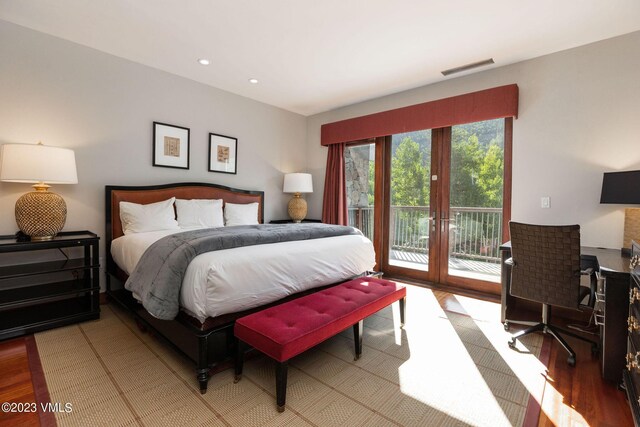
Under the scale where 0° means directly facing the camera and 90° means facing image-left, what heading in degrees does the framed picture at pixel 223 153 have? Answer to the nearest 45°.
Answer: approximately 315°

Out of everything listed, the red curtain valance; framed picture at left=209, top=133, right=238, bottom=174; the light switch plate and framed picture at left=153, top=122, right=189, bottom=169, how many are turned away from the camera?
0

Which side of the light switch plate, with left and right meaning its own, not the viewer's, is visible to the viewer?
front

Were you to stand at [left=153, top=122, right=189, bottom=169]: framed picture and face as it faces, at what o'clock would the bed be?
The bed is roughly at 11 o'clock from the framed picture.

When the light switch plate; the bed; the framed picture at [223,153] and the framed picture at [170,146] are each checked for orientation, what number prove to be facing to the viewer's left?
0

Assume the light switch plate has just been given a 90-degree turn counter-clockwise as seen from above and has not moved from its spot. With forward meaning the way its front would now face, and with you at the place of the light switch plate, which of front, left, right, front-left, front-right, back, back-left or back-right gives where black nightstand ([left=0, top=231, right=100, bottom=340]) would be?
back-right

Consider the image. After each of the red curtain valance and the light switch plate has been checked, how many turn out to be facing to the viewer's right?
0

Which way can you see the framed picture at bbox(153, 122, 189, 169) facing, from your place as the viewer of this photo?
facing the viewer and to the right of the viewer

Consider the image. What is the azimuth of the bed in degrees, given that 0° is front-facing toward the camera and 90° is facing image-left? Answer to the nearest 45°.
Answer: approximately 315°

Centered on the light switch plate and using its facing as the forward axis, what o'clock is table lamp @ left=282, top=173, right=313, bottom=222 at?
The table lamp is roughly at 3 o'clock from the light switch plate.

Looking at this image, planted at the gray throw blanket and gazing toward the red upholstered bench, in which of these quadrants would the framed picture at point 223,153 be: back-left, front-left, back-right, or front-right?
back-left

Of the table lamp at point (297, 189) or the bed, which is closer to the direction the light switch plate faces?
the bed

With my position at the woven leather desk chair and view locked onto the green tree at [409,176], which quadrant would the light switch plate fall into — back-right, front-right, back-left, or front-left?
front-right

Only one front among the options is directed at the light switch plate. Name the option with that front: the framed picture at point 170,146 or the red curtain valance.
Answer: the framed picture

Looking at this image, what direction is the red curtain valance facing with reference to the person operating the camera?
facing the viewer and to the left of the viewer

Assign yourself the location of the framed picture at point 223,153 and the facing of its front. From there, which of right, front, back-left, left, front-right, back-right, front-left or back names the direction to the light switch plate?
front

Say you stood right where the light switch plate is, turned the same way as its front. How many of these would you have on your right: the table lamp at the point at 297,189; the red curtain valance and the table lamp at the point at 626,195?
2

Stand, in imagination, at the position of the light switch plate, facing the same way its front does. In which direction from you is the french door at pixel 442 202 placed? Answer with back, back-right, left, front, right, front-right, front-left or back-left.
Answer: right

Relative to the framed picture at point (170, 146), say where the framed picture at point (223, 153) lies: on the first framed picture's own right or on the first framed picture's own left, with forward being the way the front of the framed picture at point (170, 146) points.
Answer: on the first framed picture's own left

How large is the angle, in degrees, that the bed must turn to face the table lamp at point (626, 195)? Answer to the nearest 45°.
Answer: approximately 45° to its left

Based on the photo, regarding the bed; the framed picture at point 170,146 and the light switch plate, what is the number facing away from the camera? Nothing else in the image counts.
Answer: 0
